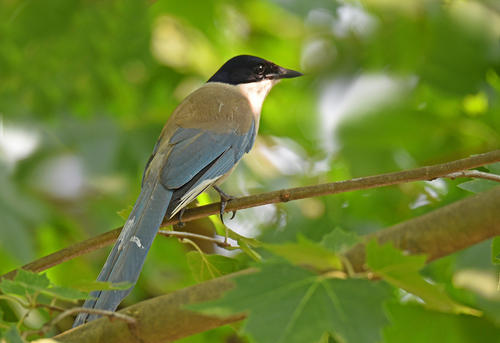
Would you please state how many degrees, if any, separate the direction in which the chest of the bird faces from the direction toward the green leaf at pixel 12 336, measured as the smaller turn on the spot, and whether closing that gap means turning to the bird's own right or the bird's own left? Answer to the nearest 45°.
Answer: approximately 135° to the bird's own right

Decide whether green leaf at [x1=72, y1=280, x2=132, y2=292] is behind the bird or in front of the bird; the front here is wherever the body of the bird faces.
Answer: behind

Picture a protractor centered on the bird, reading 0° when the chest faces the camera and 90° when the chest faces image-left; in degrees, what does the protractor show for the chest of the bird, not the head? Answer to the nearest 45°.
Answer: approximately 225°

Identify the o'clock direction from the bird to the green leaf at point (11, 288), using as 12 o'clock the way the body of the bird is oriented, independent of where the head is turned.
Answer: The green leaf is roughly at 7 o'clock from the bird.
